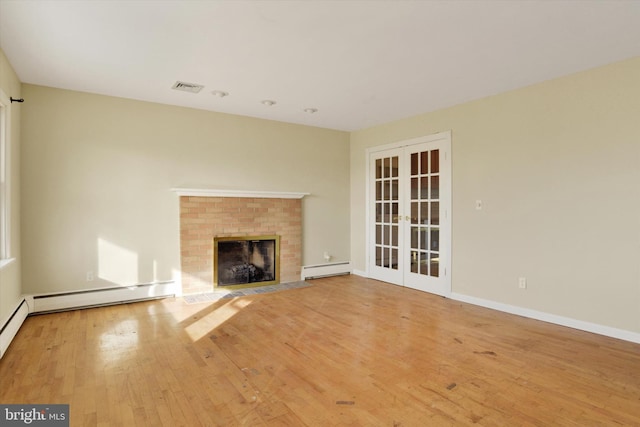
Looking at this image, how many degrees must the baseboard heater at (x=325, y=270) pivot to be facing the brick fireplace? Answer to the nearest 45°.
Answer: approximately 90° to its right

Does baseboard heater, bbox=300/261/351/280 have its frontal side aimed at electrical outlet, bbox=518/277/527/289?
yes

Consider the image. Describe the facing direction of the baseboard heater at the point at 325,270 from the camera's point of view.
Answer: facing the viewer and to the right of the viewer

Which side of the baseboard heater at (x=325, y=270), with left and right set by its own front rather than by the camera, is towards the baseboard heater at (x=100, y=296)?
right

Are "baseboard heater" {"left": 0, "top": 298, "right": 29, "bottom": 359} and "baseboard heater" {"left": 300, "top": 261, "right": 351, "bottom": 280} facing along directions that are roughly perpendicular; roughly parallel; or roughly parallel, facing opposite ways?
roughly perpendicular

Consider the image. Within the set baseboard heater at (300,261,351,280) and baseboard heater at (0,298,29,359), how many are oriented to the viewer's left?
0

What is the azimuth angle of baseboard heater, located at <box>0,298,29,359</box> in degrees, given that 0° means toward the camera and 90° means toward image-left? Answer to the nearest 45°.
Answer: approximately 270°

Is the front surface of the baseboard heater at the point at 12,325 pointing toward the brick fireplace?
yes

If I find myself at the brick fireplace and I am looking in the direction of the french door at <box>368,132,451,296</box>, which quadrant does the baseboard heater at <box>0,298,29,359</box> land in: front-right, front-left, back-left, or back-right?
back-right
